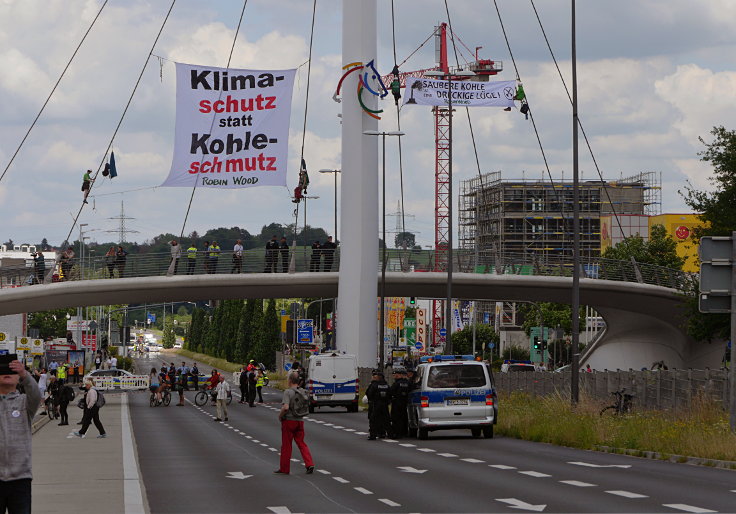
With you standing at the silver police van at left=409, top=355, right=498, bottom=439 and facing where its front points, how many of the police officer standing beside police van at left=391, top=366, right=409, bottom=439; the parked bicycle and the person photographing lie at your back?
1

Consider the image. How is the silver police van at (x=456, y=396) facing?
away from the camera

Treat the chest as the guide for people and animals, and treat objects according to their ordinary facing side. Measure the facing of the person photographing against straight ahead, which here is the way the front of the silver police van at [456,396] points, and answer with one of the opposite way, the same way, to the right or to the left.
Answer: the opposite way

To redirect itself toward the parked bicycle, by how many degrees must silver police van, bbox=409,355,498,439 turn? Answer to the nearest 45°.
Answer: approximately 45° to its right
